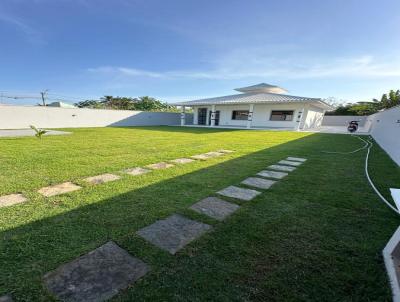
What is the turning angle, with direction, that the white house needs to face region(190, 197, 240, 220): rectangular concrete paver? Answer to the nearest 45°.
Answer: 0° — it already faces it

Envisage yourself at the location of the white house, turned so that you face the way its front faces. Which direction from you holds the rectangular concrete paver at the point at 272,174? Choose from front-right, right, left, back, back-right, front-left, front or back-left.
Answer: front

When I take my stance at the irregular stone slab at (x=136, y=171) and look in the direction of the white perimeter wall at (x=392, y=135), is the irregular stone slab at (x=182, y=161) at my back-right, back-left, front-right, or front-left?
front-left

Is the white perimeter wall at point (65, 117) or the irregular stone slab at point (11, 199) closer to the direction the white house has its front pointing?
the irregular stone slab

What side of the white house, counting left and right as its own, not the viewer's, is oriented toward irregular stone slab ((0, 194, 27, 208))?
front

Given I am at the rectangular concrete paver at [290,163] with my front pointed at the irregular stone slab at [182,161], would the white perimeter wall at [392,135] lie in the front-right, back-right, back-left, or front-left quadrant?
back-right

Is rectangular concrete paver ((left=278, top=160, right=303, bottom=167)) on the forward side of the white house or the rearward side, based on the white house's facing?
on the forward side

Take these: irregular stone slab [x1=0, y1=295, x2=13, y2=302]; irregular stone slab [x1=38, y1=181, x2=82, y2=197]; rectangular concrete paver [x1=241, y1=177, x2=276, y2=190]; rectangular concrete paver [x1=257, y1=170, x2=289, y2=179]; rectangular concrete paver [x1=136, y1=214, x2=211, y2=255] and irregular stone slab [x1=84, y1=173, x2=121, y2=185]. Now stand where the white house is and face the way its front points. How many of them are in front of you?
6

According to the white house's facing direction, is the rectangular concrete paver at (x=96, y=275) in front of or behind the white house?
in front

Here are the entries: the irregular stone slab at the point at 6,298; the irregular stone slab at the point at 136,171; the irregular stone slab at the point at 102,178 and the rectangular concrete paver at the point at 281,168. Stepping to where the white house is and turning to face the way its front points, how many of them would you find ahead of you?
4

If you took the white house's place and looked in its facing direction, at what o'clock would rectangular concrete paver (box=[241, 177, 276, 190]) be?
The rectangular concrete paver is roughly at 12 o'clock from the white house.

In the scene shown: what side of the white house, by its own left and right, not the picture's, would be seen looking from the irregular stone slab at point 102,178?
front

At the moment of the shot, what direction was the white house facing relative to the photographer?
facing the viewer

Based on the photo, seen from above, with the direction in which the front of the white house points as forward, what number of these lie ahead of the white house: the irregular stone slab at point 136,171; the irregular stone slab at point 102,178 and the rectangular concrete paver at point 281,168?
3

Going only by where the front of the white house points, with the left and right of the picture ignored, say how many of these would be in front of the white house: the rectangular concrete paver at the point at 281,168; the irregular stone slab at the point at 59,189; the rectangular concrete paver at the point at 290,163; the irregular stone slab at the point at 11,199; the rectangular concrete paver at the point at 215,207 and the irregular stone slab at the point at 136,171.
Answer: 6

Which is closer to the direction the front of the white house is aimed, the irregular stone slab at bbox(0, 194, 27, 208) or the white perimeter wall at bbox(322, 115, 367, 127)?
the irregular stone slab

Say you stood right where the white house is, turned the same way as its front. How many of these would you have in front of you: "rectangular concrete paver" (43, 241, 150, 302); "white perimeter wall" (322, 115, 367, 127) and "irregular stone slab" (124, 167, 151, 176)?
2

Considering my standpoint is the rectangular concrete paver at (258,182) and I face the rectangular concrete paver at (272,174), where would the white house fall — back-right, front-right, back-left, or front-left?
front-left

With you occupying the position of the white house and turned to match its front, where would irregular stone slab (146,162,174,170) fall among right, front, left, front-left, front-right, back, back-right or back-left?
front
